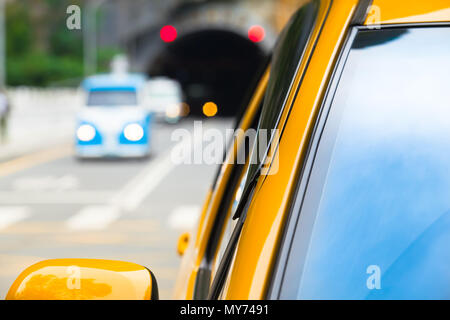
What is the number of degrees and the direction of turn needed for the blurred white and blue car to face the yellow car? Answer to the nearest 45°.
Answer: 0° — it already faces it

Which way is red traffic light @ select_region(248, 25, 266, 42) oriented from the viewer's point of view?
toward the camera

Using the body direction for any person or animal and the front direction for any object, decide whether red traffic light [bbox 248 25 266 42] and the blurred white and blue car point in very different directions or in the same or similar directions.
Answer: same or similar directions

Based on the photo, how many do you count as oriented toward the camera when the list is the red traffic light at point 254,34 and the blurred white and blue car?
2

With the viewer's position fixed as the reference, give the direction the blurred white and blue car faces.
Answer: facing the viewer

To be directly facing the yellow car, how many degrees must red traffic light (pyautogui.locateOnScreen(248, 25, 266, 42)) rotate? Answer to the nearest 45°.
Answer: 0° — it already faces it

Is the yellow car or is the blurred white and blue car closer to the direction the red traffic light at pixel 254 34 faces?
the yellow car
